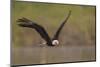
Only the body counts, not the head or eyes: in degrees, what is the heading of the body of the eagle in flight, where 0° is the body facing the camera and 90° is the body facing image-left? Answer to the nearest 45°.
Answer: approximately 315°
